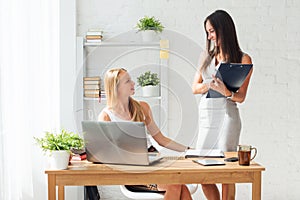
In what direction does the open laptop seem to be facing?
away from the camera

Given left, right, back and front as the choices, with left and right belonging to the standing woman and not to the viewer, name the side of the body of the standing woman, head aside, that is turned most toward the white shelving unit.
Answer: right

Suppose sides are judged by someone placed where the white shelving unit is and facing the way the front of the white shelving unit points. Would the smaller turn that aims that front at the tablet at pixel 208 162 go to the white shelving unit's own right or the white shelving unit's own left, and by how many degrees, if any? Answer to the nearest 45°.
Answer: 0° — it already faces it

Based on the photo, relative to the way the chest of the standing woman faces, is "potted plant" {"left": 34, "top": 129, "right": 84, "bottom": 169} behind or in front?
in front

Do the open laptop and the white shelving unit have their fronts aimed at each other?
yes

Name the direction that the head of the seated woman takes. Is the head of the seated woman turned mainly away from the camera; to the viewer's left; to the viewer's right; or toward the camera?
to the viewer's right

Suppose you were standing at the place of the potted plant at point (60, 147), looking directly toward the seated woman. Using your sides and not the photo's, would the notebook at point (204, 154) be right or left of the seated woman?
right

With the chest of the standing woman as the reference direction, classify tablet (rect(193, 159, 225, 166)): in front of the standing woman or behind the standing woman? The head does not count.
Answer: in front

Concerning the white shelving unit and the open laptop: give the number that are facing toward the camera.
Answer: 1

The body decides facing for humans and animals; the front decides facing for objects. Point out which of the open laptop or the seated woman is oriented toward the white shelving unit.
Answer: the open laptop
